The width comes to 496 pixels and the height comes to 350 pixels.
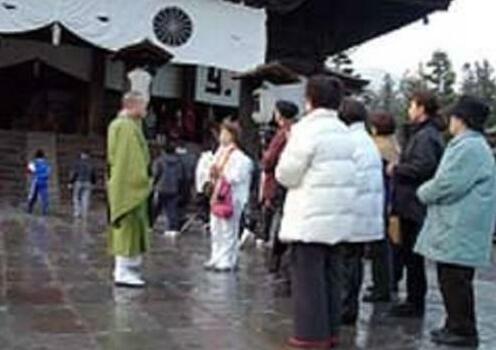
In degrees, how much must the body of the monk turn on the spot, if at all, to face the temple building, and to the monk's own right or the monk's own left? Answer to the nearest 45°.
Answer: approximately 90° to the monk's own left

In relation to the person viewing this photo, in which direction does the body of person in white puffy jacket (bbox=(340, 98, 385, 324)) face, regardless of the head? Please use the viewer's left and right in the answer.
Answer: facing away from the viewer and to the left of the viewer

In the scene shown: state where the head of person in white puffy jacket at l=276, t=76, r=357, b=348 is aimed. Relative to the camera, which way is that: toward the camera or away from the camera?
away from the camera

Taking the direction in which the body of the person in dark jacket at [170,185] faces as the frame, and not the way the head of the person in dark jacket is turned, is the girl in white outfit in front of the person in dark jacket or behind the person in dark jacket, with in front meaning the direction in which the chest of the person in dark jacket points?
behind

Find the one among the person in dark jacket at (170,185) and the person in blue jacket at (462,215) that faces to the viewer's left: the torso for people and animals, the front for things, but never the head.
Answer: the person in blue jacket

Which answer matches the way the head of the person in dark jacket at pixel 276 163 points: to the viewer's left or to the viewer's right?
to the viewer's left

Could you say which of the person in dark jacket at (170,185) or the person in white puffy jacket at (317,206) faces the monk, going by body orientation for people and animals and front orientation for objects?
the person in white puffy jacket

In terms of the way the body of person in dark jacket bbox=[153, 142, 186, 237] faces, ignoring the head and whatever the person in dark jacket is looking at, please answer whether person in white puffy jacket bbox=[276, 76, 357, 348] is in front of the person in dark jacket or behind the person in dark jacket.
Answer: behind

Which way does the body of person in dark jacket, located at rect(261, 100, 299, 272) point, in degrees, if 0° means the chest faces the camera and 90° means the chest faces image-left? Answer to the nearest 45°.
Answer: approximately 90°

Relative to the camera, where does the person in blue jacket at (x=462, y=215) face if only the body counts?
to the viewer's left

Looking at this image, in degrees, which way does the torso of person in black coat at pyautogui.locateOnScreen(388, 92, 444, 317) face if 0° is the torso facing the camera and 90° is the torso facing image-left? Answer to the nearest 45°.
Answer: approximately 90°

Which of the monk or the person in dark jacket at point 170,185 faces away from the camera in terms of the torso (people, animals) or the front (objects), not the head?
the person in dark jacket

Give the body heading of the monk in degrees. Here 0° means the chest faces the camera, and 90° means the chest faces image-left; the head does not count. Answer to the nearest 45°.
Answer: approximately 270°
